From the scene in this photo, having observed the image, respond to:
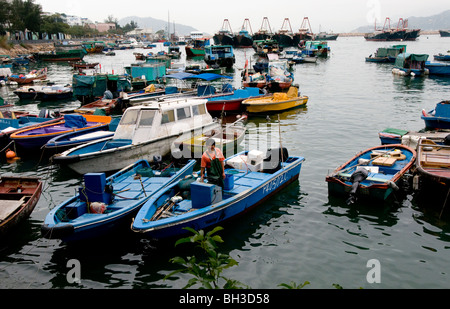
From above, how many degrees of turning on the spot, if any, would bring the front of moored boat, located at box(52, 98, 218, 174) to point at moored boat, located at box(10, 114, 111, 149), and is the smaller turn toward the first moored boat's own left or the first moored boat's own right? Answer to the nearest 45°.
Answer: approximately 90° to the first moored boat's own right

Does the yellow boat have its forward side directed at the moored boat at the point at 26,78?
no

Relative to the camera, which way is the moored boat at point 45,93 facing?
to the viewer's left

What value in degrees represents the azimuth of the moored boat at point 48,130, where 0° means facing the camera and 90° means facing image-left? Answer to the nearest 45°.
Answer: approximately 45°

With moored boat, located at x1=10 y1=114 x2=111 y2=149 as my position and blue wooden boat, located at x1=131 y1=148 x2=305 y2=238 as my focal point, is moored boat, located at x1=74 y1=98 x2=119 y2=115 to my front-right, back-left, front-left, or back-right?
back-left

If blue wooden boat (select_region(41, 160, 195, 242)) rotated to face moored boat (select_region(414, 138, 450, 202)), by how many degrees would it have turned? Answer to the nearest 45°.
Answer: approximately 135° to its left

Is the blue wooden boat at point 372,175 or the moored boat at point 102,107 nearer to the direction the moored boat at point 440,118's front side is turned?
the moored boat

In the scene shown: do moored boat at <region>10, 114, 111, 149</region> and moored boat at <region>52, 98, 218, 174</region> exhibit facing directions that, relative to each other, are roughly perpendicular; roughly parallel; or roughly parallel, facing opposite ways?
roughly parallel

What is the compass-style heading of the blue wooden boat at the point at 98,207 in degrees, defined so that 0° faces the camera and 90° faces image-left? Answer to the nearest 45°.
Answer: approximately 45°

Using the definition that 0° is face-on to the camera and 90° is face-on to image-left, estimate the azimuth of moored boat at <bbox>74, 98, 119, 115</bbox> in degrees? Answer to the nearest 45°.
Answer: approximately 45°

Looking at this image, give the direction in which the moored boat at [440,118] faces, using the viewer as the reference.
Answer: facing to the left of the viewer

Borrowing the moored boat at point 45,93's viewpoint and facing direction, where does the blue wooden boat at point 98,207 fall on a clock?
The blue wooden boat is roughly at 9 o'clock from the moored boat.
